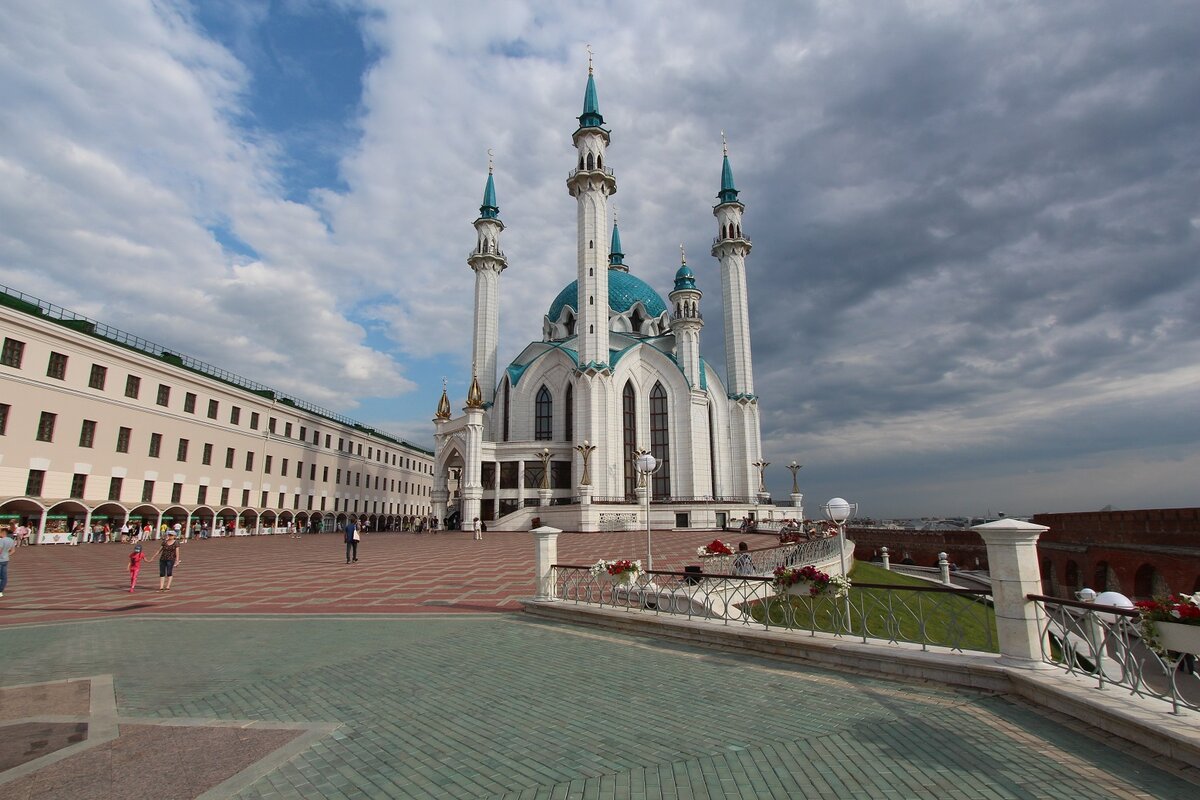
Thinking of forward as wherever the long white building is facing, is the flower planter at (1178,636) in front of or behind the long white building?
in front

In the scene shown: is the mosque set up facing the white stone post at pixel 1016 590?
no

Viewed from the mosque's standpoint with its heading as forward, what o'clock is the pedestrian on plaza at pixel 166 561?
The pedestrian on plaza is roughly at 11 o'clock from the mosque.

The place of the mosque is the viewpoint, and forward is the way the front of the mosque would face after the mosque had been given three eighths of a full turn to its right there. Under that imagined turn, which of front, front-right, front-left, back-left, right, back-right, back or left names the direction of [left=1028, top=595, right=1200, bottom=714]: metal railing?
back

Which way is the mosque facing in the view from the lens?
facing the viewer and to the left of the viewer

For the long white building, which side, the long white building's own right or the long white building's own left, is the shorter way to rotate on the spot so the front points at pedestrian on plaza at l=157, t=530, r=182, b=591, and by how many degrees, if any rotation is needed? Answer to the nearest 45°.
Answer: approximately 45° to the long white building's own right

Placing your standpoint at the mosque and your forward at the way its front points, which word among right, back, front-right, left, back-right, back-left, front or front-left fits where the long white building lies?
front

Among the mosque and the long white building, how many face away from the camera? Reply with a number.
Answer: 0

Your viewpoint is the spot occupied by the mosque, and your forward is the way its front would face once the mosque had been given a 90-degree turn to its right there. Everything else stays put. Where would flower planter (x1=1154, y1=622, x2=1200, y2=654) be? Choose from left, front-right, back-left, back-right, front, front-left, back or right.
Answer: back-left

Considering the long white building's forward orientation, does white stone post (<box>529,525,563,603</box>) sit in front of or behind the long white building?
in front

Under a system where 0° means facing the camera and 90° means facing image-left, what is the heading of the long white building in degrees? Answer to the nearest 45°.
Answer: approximately 315°

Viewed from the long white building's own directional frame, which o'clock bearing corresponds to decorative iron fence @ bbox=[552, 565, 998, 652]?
The decorative iron fence is roughly at 1 o'clock from the long white building.

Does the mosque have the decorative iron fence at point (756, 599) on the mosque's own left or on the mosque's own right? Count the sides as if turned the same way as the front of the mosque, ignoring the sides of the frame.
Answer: on the mosque's own left
